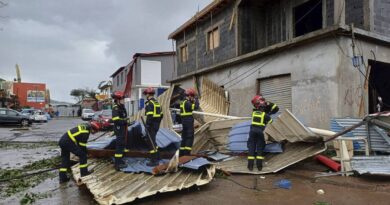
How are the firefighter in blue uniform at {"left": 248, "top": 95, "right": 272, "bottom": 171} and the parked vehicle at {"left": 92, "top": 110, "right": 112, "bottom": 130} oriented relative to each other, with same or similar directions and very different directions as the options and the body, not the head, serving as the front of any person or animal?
very different directions

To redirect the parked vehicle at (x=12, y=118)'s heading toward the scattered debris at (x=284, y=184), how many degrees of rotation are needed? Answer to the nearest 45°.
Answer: approximately 90° to its right

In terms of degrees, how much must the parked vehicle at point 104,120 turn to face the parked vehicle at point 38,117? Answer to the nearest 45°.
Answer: approximately 135° to its right
